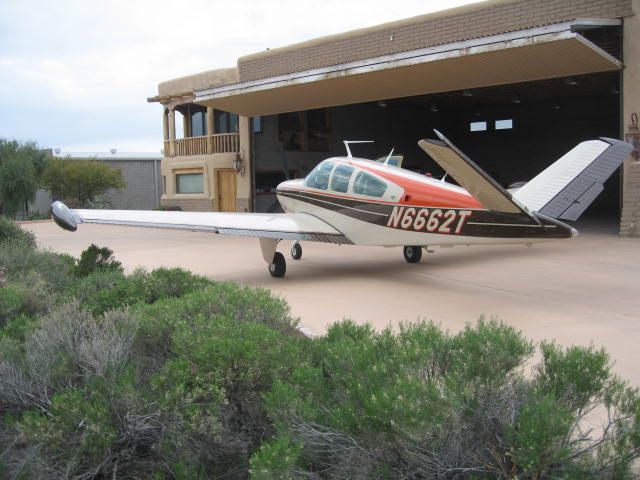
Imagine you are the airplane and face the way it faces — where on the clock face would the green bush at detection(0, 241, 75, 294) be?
The green bush is roughly at 10 o'clock from the airplane.

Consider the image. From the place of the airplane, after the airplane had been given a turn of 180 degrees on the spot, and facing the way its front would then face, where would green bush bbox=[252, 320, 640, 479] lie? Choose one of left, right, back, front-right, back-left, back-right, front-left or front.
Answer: front-right

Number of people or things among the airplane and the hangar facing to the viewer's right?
0

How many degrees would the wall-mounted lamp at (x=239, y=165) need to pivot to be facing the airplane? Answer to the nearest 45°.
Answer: approximately 45° to its left

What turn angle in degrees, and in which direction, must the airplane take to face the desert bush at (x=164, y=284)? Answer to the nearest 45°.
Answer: approximately 90° to its left

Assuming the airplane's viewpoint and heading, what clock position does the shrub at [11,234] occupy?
The shrub is roughly at 11 o'clock from the airplane.

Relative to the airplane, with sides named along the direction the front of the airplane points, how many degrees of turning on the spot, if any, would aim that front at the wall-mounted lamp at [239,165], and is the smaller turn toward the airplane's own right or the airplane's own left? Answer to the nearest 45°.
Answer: approximately 45° to the airplane's own right

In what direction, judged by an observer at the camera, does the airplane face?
facing away from the viewer and to the left of the viewer

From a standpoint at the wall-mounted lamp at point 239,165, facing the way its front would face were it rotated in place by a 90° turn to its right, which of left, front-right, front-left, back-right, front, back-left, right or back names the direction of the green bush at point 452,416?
back-left

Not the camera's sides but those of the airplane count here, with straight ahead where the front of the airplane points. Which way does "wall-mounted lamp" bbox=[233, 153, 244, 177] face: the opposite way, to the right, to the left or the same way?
to the left

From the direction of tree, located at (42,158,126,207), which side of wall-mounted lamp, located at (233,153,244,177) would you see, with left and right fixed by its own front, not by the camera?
right

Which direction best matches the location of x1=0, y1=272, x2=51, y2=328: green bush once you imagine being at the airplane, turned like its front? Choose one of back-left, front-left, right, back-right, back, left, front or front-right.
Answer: left

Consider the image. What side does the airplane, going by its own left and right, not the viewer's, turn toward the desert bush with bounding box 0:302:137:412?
left

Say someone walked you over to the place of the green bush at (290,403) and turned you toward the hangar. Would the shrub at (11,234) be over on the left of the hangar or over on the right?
left

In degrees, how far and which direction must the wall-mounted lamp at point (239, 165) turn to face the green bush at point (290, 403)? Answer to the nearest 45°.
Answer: approximately 45° to its left
